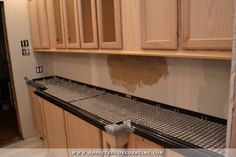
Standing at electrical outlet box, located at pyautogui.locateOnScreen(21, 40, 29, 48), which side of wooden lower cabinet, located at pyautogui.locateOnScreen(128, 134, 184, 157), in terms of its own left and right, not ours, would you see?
right

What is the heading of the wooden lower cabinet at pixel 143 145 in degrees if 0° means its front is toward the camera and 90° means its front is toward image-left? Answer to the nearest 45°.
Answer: approximately 45°

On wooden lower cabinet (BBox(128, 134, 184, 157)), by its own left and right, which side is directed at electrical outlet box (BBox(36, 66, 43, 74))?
right

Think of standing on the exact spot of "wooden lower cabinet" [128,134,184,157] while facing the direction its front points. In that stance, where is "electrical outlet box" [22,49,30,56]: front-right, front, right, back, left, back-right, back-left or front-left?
right
